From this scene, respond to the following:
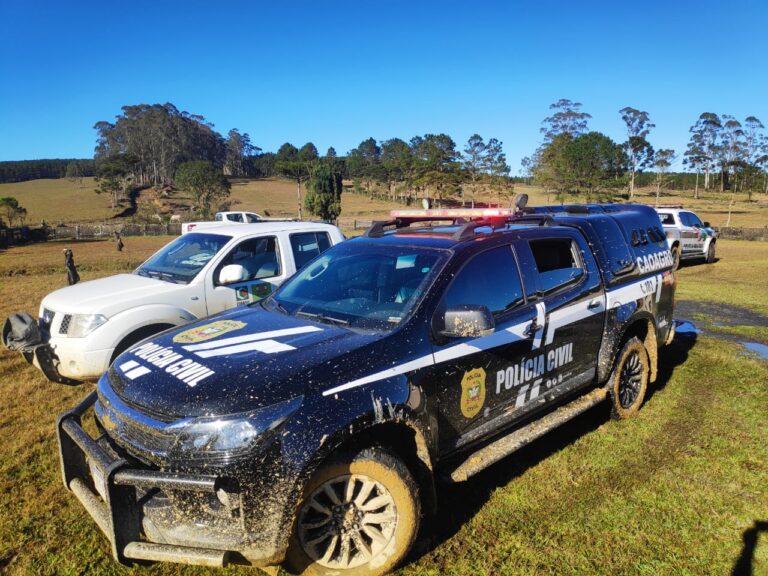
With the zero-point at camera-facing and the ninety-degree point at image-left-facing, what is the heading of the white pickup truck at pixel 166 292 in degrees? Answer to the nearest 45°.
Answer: approximately 45°

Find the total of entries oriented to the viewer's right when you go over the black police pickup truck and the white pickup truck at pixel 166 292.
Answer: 0

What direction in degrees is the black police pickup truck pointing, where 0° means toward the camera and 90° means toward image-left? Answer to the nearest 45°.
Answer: approximately 45°

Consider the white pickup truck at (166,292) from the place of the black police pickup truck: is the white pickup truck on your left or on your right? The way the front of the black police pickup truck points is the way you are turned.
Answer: on your right
